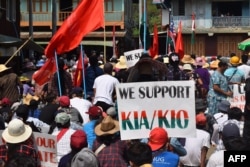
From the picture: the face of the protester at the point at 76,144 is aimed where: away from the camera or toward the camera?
away from the camera

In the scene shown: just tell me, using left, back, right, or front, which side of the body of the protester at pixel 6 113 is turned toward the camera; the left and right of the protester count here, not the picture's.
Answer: back

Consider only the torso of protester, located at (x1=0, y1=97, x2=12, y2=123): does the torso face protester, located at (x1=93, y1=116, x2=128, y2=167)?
no

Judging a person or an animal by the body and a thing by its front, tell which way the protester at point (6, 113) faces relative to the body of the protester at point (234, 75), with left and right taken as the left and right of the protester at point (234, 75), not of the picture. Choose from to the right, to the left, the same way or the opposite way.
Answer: the same way

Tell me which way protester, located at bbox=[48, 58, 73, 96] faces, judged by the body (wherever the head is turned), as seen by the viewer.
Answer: away from the camera

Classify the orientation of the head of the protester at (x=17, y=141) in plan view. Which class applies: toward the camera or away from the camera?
away from the camera

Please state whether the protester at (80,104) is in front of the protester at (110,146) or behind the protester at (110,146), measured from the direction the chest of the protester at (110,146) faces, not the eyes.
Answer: in front

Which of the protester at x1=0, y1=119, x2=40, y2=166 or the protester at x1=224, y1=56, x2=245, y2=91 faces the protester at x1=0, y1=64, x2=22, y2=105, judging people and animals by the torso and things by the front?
the protester at x1=0, y1=119, x2=40, y2=166

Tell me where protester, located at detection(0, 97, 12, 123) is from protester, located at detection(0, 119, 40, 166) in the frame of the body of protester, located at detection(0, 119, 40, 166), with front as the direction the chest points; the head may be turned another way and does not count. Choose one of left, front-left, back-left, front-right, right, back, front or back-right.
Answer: front

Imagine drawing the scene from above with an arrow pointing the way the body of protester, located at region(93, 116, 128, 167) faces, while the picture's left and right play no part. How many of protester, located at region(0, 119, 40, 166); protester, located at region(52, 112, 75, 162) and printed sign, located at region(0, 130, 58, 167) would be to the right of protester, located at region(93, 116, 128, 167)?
0

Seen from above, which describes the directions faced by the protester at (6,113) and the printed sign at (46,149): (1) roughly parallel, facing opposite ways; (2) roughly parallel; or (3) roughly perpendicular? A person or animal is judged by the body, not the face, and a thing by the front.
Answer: roughly parallel, facing opposite ways

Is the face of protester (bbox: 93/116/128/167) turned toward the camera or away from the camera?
away from the camera

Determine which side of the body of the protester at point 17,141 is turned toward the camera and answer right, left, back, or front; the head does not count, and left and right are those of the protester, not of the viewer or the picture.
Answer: back

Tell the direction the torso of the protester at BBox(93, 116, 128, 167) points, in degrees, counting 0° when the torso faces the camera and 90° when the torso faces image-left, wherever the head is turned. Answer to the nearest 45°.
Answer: approximately 180°

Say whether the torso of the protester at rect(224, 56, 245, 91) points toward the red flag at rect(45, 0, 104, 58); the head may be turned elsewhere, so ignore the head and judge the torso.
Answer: no
